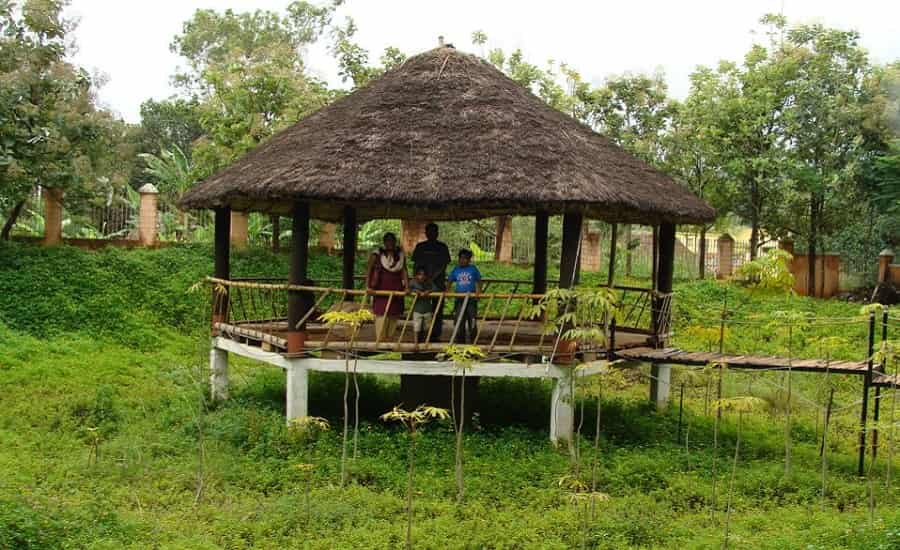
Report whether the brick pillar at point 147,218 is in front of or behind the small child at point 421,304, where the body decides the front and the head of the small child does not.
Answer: behind

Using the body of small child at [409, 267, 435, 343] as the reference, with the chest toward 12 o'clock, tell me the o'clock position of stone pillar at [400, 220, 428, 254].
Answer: The stone pillar is roughly at 6 o'clock from the small child.

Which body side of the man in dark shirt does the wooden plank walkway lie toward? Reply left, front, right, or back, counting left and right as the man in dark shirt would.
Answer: left

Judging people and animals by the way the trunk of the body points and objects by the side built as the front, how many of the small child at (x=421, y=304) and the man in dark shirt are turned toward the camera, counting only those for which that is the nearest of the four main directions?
2

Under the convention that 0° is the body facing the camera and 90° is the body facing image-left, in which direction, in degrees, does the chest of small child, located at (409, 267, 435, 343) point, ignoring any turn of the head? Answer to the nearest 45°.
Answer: approximately 0°
